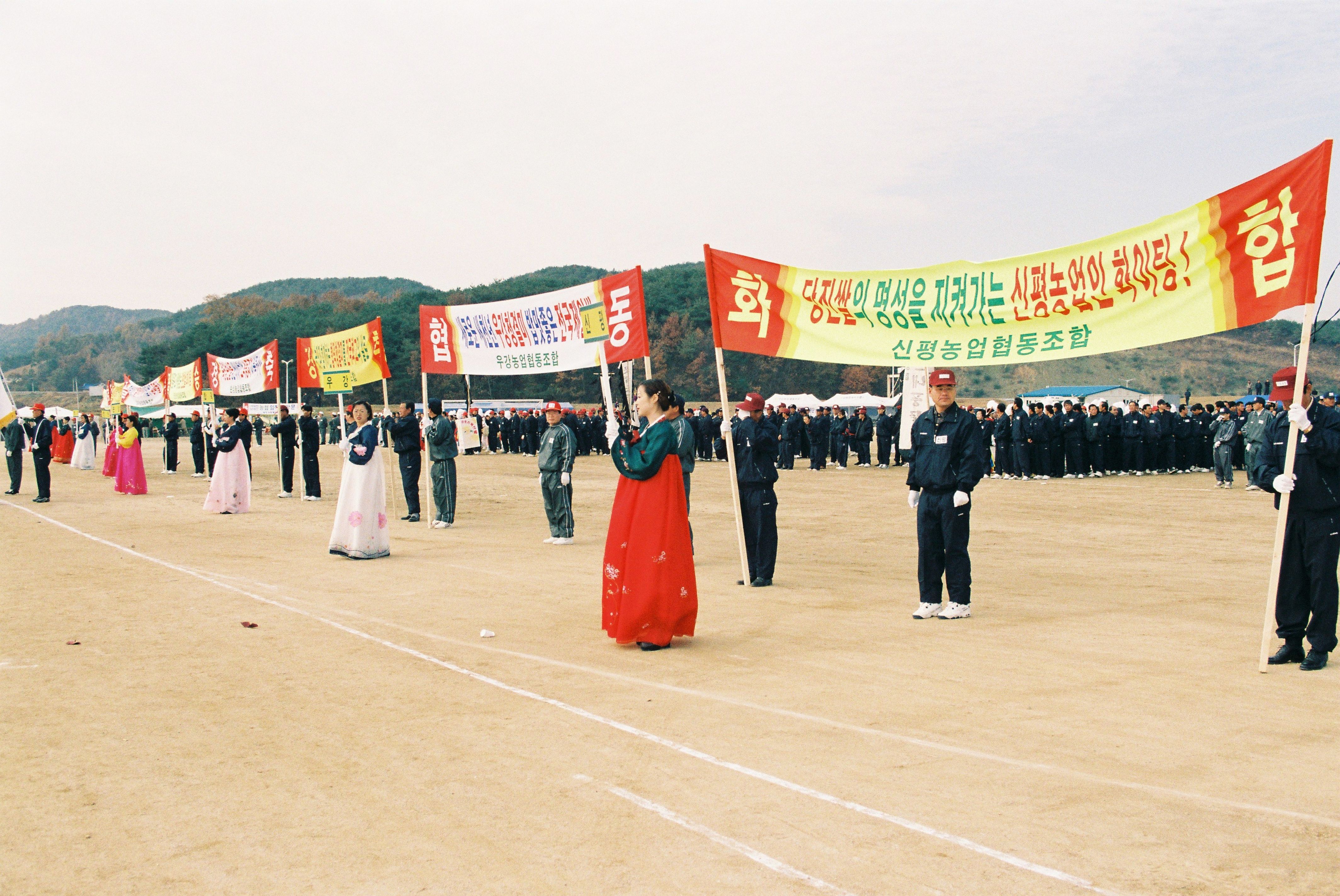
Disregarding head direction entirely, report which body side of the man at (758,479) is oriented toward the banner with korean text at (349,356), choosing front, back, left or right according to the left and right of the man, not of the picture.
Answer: right

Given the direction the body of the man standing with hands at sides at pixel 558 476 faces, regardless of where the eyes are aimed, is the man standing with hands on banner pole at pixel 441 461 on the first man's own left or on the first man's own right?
on the first man's own right

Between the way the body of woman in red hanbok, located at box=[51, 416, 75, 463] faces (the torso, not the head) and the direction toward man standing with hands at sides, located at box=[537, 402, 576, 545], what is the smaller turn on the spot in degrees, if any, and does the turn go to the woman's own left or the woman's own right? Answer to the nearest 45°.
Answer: approximately 45° to the woman's own left

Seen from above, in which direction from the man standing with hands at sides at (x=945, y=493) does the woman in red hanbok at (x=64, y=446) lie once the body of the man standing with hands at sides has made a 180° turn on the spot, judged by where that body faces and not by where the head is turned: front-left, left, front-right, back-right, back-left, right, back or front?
left

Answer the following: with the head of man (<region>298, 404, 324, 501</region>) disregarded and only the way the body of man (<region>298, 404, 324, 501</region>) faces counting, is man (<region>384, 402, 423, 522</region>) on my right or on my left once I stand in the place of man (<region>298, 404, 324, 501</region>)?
on my left

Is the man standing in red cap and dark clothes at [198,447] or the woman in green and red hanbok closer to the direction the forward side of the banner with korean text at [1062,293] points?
the woman in green and red hanbok

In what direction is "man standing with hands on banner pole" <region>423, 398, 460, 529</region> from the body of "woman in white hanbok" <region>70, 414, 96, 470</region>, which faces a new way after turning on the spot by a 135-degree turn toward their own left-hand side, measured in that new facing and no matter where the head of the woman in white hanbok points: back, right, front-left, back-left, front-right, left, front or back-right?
right

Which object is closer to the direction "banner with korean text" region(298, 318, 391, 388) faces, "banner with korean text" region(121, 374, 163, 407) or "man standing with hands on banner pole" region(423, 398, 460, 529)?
the man standing with hands on banner pole

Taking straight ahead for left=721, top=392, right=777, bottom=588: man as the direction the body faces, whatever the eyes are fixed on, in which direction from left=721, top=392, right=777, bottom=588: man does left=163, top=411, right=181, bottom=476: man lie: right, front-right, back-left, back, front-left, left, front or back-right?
right

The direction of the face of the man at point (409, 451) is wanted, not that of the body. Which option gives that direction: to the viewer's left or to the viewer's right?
to the viewer's left

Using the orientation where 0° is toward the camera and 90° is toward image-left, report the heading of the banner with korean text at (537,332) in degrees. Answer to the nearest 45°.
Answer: approximately 45°
